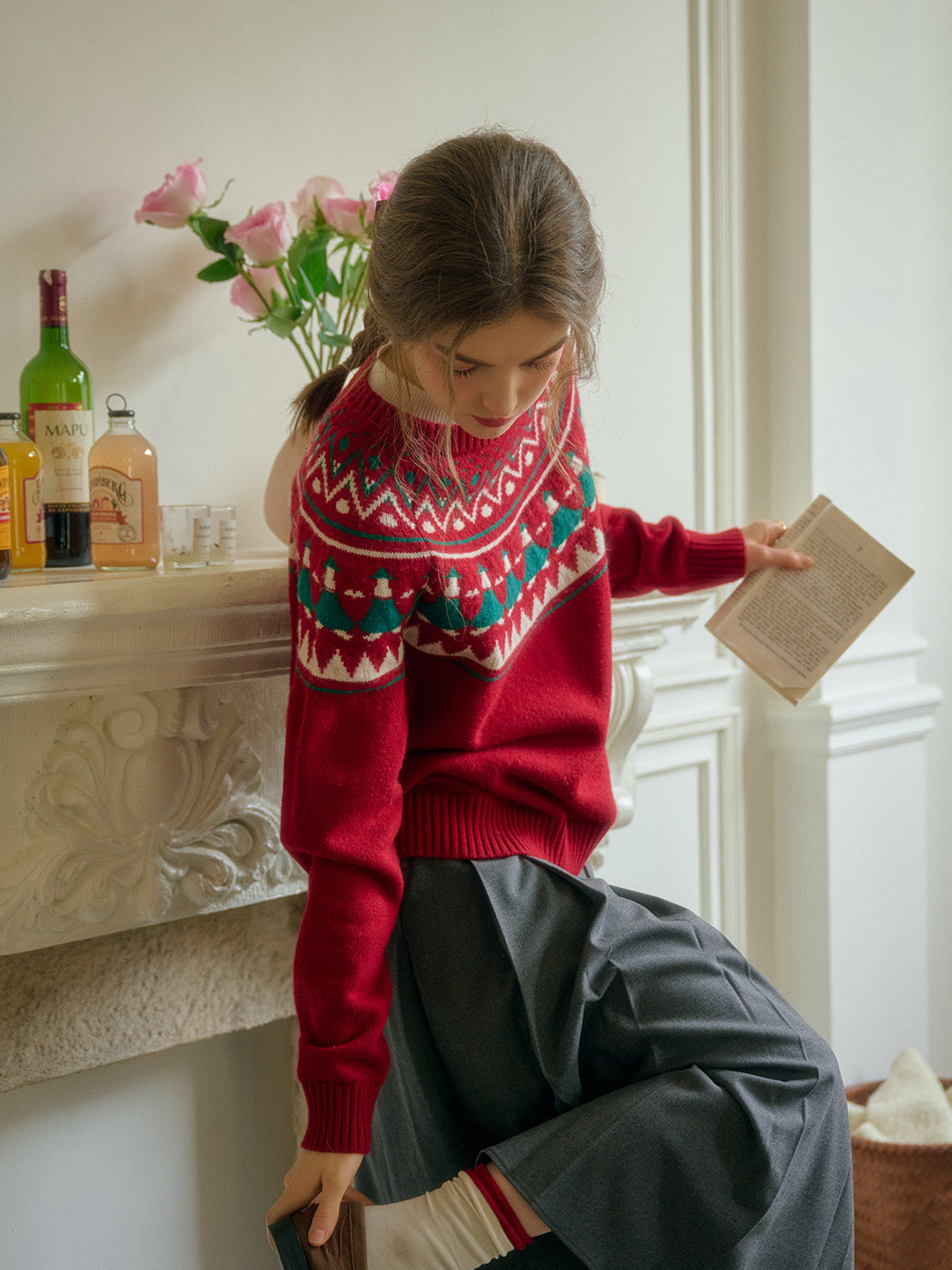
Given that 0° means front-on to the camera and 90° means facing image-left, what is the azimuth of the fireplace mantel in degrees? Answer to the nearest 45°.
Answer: approximately 315°

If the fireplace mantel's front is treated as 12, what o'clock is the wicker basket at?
The wicker basket is roughly at 10 o'clock from the fireplace mantel.
